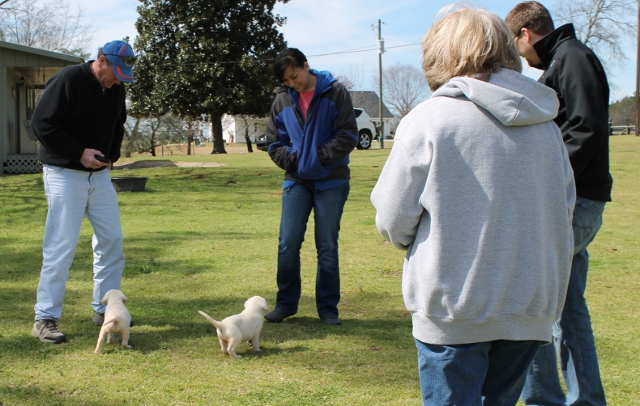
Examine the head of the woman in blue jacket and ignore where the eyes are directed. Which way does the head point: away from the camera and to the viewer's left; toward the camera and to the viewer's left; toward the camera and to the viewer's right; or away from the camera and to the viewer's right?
toward the camera and to the viewer's left

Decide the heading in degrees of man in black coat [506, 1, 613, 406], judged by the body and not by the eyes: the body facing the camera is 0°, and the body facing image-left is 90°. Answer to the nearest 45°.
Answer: approximately 90°

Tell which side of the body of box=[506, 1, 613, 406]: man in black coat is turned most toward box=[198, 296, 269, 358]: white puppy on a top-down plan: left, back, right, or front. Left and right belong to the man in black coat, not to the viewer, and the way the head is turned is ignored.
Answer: front

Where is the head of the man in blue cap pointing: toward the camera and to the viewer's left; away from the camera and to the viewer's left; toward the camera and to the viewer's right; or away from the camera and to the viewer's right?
toward the camera and to the viewer's right

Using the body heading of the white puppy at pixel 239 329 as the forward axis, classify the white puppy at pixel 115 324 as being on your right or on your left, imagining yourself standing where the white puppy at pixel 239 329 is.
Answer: on your left

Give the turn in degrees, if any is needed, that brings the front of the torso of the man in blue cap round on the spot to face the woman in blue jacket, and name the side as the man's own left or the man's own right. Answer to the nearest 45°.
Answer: approximately 45° to the man's own left

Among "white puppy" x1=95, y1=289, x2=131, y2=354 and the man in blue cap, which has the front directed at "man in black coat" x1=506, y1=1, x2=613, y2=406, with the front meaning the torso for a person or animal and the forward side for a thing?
the man in blue cap

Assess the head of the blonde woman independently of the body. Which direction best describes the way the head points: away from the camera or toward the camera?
away from the camera
